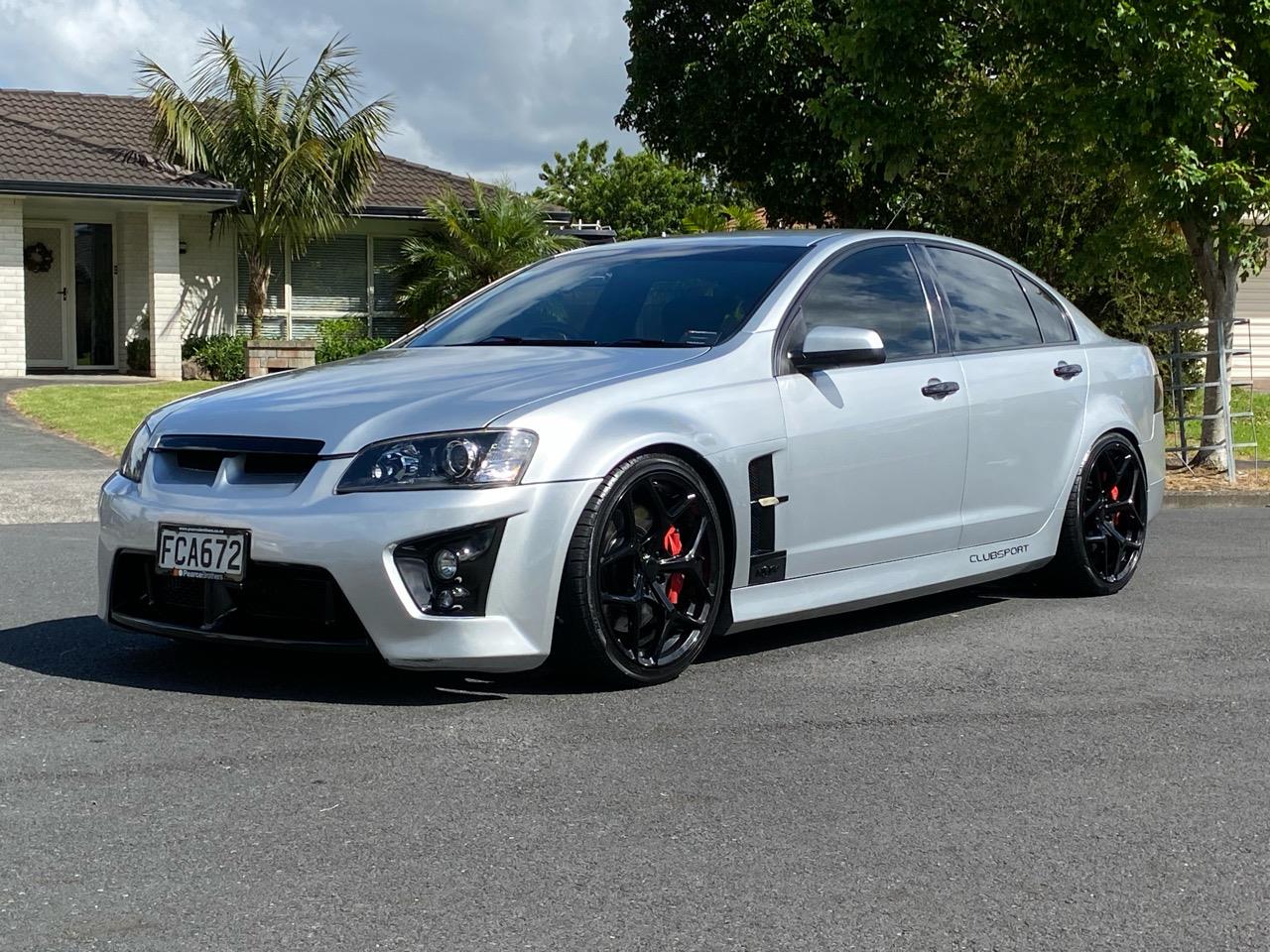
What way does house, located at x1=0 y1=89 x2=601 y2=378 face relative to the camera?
toward the camera

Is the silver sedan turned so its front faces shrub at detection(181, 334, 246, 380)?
no

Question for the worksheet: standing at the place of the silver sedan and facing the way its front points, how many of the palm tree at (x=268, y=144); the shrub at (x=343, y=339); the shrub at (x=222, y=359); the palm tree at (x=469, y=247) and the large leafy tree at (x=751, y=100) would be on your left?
0

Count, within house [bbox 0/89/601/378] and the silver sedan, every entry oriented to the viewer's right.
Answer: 0

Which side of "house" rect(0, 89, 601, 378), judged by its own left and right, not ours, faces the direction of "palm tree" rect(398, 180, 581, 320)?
left

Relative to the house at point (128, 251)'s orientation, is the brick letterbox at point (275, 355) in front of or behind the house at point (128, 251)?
in front

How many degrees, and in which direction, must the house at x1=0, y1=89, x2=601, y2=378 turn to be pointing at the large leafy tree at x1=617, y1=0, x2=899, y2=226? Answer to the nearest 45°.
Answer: approximately 90° to its left

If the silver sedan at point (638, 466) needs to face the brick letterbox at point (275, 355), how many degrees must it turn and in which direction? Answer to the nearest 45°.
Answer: approximately 135° to its right

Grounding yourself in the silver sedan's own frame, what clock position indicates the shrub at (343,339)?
The shrub is roughly at 4 o'clock from the silver sedan.

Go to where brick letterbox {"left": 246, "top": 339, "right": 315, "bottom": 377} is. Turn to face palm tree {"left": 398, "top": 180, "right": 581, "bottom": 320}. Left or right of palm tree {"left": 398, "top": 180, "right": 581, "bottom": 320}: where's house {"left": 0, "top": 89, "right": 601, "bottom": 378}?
left

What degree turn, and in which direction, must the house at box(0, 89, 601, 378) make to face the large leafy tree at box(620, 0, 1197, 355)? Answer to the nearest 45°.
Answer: approximately 45° to its left

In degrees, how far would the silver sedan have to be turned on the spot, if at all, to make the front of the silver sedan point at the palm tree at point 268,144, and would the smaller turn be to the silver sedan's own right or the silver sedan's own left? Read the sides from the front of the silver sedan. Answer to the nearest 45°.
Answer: approximately 135° to the silver sedan's own right

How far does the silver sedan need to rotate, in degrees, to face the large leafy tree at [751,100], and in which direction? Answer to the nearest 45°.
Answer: approximately 135° to its right

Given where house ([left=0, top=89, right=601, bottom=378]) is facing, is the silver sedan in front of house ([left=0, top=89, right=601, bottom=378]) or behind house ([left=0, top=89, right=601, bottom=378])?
in front

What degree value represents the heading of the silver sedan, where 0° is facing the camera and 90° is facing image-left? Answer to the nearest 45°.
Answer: approximately 45°

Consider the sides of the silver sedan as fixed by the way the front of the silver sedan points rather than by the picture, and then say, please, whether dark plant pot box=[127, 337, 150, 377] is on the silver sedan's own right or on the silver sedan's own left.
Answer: on the silver sedan's own right

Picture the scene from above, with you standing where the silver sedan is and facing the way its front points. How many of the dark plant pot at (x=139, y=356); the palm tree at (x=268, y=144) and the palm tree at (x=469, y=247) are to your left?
0

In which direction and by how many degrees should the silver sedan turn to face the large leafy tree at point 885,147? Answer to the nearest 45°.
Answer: approximately 135° to its right
